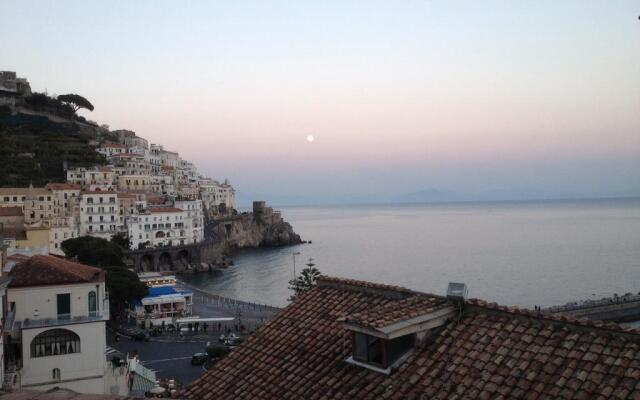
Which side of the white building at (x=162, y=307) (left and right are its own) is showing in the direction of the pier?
left

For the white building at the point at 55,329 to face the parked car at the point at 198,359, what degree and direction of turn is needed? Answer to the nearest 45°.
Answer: approximately 135° to its left

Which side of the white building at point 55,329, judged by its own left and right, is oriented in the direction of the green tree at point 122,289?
back

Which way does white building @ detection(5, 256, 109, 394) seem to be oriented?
toward the camera

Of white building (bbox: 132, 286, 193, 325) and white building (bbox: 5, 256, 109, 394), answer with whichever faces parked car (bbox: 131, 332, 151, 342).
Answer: white building (bbox: 132, 286, 193, 325)

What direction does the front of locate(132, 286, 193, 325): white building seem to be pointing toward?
toward the camera

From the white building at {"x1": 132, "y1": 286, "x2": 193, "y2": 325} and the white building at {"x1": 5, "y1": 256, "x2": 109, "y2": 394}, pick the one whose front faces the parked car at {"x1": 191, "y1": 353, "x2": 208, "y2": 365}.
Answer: the white building at {"x1": 132, "y1": 286, "x2": 193, "y2": 325}

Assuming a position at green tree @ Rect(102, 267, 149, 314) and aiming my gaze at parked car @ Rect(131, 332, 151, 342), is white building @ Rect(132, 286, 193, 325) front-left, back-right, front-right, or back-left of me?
front-left

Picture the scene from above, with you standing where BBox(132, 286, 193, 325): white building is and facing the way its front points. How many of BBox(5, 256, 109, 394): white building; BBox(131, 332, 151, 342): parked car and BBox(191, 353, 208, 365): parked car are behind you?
0

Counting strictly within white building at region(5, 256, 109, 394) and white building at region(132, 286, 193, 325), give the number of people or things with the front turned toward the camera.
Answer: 2

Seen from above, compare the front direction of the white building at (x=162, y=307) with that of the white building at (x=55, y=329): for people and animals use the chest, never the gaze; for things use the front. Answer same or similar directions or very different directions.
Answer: same or similar directions

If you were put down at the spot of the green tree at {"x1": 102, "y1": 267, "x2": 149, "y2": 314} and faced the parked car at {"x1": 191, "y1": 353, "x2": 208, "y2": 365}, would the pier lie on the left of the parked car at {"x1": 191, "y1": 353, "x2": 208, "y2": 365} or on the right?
left

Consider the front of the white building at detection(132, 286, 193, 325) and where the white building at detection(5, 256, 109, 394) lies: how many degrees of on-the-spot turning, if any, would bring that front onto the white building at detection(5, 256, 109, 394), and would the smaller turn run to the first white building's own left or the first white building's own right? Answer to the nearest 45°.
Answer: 0° — it already faces it
